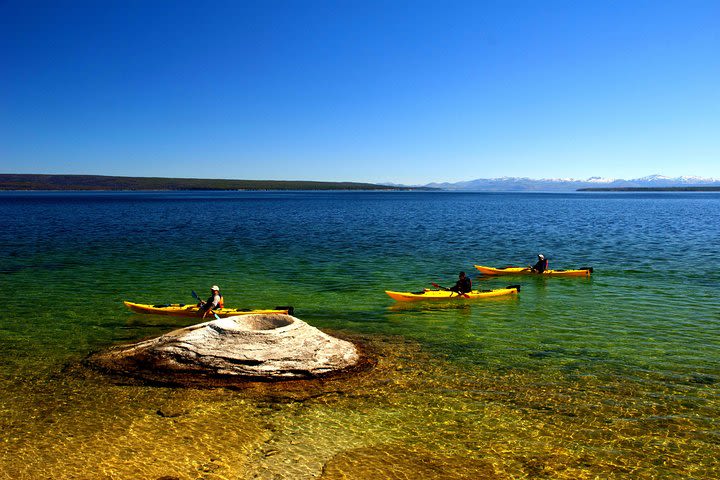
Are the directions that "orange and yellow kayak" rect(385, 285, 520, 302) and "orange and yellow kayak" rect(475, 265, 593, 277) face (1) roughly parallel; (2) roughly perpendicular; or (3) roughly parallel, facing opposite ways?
roughly parallel

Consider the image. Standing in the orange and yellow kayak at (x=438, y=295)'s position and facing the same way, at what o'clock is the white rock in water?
The white rock in water is roughly at 10 o'clock from the orange and yellow kayak.

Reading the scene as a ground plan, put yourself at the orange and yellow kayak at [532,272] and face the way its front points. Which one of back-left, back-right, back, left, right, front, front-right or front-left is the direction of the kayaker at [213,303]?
front-left

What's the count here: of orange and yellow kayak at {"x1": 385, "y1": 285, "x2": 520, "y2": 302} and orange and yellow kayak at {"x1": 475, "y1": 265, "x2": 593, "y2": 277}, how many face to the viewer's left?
2

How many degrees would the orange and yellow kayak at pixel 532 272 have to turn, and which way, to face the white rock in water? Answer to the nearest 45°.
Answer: approximately 90° to its left

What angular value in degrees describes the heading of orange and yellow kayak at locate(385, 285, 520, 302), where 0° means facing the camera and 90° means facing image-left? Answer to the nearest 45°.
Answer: approximately 90°

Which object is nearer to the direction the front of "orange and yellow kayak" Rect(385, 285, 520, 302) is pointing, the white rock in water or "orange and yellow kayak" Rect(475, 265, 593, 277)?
the white rock in water

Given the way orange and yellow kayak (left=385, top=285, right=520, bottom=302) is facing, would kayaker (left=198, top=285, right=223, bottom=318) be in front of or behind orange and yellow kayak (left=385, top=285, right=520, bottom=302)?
in front

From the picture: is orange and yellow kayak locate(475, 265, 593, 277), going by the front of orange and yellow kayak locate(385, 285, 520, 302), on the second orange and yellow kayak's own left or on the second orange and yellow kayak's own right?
on the second orange and yellow kayak's own right

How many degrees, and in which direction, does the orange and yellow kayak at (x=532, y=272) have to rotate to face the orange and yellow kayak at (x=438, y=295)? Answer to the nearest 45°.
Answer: approximately 45° to its left

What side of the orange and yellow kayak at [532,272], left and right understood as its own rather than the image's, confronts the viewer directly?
left

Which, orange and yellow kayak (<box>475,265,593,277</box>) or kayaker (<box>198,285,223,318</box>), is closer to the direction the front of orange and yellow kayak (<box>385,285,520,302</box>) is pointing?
the kayaker
